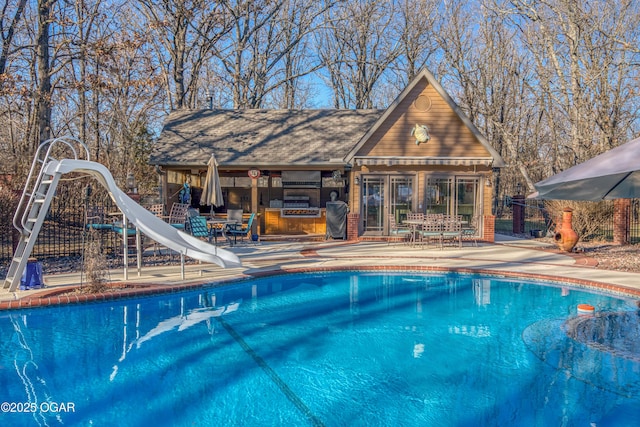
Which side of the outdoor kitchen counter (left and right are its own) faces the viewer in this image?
front

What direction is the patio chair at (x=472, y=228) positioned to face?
to the viewer's left

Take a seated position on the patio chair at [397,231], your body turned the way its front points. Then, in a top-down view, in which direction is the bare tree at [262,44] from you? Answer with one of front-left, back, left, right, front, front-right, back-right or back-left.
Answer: back-left

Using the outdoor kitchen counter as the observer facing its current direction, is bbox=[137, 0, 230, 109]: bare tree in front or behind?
behind

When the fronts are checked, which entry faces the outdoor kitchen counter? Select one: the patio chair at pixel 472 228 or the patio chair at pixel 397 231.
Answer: the patio chair at pixel 472 228

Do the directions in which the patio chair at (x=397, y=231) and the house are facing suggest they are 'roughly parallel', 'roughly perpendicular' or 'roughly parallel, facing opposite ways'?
roughly perpendicular

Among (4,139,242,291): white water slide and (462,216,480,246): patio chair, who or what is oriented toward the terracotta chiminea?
the white water slide

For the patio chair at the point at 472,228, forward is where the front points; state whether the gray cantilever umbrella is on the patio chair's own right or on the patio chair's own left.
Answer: on the patio chair's own left

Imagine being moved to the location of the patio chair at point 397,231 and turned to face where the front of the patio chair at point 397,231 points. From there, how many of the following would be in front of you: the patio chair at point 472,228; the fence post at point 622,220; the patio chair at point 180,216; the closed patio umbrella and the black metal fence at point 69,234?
2

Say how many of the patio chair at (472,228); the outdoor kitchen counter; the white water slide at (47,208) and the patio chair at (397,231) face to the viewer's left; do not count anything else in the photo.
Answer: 1

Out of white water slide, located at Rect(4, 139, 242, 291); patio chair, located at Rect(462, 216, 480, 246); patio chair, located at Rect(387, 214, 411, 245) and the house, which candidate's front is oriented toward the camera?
the house

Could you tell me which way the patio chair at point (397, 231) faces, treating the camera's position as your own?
facing to the right of the viewer

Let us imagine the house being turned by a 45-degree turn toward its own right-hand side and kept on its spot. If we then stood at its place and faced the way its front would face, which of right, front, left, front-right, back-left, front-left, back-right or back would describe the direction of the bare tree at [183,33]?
right

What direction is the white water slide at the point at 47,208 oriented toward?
to the viewer's right

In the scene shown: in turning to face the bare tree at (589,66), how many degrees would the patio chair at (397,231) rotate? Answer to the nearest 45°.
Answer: approximately 45° to its left
